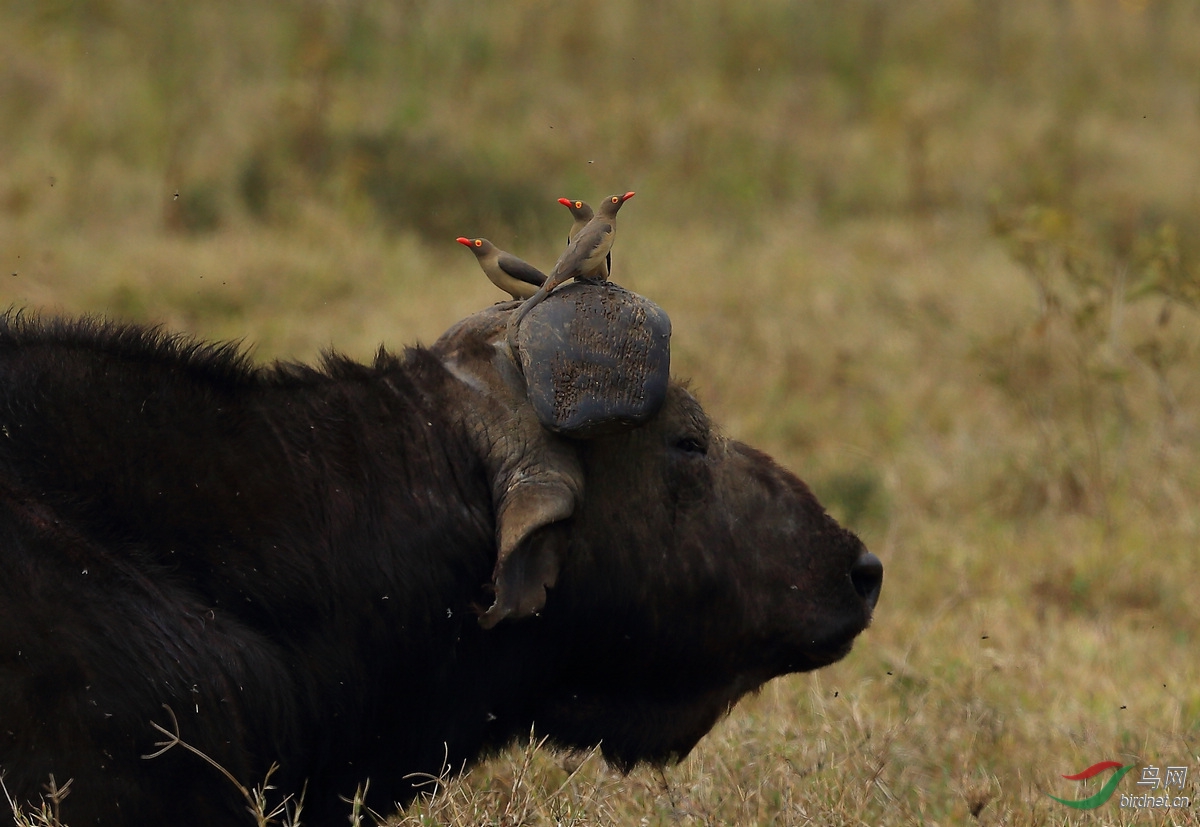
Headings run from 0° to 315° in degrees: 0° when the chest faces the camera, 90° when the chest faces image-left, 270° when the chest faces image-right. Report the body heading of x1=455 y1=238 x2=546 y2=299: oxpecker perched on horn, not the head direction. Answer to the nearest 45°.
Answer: approximately 90°

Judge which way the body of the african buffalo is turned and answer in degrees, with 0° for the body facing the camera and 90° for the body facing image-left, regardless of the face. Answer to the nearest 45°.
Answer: approximately 270°
